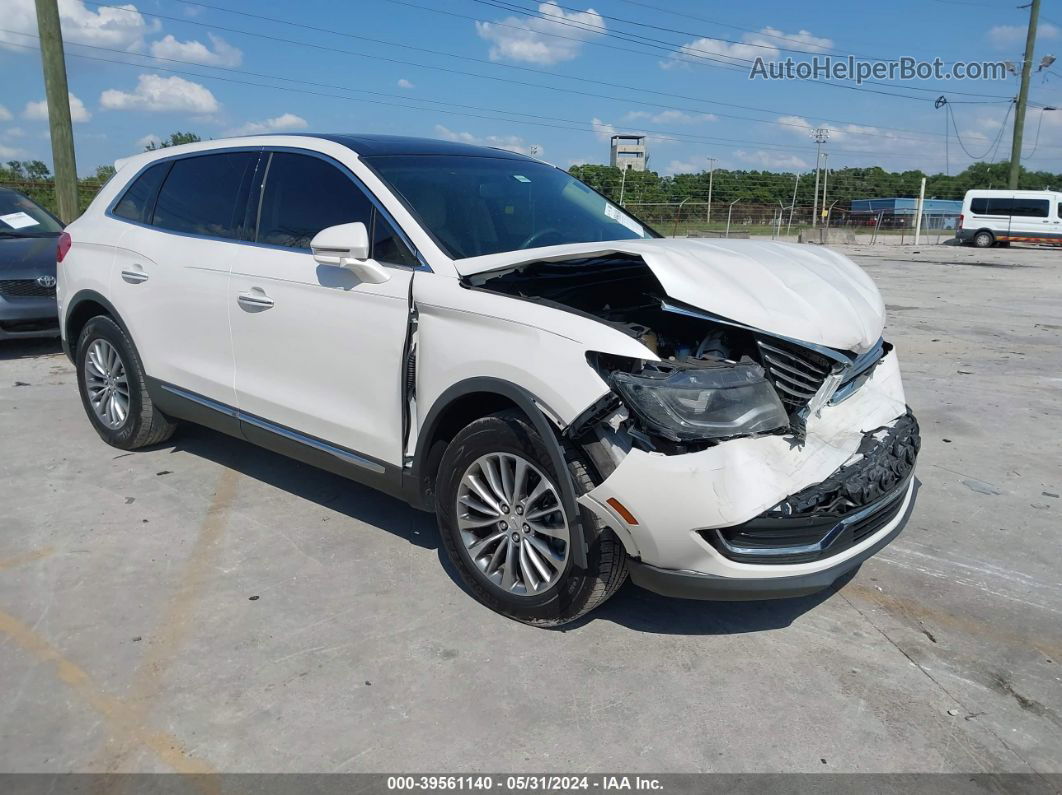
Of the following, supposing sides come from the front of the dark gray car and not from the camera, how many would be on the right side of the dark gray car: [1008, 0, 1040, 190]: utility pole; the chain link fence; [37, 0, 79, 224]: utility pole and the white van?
0

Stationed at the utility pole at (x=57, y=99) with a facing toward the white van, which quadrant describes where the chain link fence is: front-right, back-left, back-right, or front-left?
front-left

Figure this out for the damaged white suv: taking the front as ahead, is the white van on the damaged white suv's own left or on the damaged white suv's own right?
on the damaged white suv's own left

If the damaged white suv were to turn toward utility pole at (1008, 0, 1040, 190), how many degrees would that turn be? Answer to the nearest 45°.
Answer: approximately 90° to its left

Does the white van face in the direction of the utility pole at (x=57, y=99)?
no

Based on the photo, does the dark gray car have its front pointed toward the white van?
no

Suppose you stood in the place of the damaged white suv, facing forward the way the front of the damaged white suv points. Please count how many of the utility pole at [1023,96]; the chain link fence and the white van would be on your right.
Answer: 0

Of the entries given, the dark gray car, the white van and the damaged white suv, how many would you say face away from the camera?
0

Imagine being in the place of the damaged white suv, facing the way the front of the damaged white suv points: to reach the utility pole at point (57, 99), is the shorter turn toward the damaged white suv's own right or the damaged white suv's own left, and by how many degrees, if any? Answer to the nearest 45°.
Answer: approximately 180°

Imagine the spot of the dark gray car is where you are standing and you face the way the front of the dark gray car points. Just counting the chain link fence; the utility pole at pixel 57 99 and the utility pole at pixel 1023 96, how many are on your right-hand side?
0

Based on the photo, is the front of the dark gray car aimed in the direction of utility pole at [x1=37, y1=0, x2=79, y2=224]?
no

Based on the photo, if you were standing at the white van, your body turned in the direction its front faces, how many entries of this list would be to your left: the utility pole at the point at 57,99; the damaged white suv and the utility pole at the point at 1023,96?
1

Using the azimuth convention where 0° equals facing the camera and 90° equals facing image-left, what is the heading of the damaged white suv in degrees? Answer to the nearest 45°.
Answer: approximately 315°

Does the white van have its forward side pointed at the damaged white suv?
no
